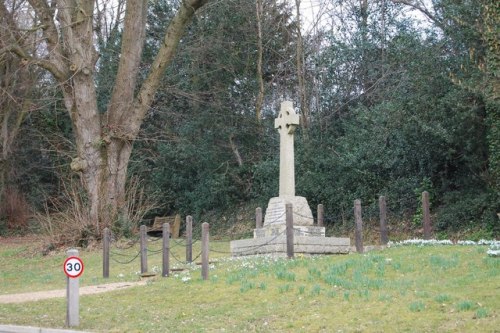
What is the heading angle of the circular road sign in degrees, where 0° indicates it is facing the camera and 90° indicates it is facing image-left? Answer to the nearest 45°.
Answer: approximately 0°

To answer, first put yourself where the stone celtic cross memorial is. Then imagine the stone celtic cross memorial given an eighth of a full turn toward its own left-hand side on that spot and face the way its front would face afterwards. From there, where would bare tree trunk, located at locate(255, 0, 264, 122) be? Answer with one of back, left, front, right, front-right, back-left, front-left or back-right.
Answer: back

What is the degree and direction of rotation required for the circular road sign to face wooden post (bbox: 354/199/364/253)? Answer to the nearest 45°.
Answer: approximately 135° to its left

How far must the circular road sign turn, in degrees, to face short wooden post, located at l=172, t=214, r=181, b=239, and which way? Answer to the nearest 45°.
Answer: approximately 180°

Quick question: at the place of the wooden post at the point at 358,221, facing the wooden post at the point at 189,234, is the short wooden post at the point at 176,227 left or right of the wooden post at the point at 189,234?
right

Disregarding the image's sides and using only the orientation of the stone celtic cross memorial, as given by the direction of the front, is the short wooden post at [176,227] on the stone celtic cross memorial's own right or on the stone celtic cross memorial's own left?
on the stone celtic cross memorial's own right

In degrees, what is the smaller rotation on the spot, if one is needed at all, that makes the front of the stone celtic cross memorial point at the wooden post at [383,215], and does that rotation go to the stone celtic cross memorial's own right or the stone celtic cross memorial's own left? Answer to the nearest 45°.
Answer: approximately 90° to the stone celtic cross memorial's own left

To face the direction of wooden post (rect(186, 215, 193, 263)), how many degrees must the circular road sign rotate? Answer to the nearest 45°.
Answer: approximately 135° to its left

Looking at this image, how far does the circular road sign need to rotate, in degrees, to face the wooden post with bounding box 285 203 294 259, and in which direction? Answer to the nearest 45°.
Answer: approximately 135° to its left

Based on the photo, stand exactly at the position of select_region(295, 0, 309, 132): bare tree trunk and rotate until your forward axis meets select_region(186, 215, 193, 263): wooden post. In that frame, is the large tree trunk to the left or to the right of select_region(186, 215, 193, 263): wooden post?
right

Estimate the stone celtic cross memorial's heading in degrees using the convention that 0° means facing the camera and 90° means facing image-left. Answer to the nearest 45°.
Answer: approximately 45°
